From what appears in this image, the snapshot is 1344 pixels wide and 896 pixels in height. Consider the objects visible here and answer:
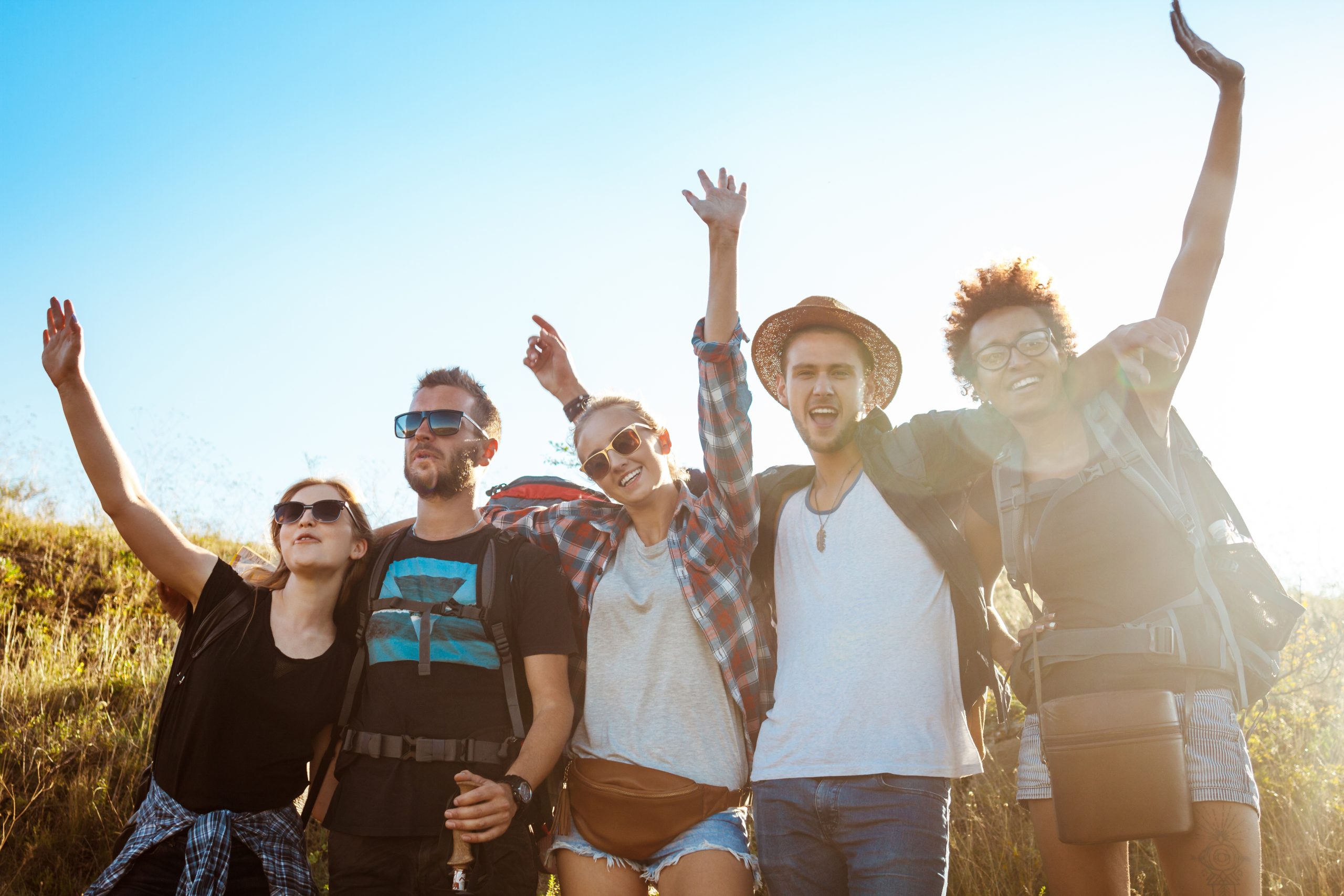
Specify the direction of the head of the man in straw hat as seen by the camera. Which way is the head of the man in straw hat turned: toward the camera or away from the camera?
toward the camera

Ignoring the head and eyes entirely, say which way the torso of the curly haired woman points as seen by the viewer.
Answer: toward the camera

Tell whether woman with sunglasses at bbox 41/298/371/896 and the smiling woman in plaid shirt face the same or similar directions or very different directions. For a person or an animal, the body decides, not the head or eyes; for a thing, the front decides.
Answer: same or similar directions

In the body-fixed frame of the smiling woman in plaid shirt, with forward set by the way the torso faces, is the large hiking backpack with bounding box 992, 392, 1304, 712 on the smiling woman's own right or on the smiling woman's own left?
on the smiling woman's own left

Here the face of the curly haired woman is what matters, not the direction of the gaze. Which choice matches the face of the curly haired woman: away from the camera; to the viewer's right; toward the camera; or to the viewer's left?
toward the camera

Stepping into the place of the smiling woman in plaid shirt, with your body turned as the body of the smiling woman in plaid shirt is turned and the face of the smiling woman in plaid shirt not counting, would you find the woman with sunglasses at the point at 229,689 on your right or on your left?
on your right

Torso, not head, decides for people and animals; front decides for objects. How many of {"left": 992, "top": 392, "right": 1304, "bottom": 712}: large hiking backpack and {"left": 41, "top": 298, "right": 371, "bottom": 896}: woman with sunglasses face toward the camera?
1

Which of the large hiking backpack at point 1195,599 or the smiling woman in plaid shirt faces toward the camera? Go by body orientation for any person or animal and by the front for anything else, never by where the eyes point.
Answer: the smiling woman in plaid shirt

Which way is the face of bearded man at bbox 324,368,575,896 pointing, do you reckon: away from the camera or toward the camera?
toward the camera

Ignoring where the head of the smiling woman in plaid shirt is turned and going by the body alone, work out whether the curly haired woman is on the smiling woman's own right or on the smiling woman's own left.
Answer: on the smiling woman's own left

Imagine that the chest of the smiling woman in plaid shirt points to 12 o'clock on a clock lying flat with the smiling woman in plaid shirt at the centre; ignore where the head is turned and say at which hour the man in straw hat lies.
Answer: The man in straw hat is roughly at 10 o'clock from the smiling woman in plaid shirt.

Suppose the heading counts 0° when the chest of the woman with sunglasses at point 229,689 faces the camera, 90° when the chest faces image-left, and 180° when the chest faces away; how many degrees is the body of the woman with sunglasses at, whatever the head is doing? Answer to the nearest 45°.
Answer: approximately 0°

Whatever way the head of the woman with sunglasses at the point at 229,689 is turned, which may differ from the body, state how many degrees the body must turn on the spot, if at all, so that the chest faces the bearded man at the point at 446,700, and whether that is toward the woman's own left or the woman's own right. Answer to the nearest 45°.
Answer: approximately 45° to the woman's own left

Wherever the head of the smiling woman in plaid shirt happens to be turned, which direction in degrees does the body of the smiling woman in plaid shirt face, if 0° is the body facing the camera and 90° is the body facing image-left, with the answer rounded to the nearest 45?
approximately 0°
